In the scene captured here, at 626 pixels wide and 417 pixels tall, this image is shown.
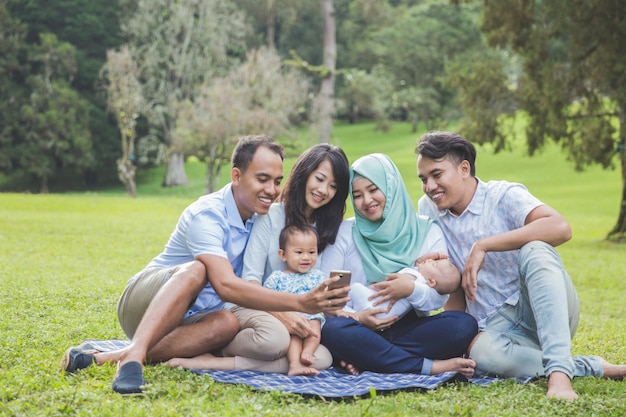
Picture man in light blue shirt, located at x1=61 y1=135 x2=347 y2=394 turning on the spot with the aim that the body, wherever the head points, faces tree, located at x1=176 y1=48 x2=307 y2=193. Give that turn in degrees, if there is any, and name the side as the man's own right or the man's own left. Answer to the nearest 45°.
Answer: approximately 135° to the man's own left

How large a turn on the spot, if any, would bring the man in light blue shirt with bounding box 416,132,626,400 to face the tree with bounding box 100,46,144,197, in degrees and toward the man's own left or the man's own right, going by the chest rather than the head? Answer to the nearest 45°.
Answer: approximately 90° to the man's own right

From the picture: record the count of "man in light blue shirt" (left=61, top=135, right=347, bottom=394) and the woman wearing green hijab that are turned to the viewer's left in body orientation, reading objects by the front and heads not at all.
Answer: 0

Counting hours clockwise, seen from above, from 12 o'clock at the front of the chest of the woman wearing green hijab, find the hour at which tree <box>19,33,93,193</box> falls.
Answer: The tree is roughly at 5 o'clock from the woman wearing green hijab.

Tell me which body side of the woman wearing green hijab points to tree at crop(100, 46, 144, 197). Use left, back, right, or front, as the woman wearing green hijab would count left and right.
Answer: back

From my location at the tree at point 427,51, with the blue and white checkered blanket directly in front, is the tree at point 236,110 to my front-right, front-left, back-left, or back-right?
front-right

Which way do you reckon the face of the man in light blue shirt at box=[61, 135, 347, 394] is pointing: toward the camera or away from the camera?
toward the camera

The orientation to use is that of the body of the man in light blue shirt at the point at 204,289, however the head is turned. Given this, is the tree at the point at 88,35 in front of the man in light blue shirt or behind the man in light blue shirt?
behind

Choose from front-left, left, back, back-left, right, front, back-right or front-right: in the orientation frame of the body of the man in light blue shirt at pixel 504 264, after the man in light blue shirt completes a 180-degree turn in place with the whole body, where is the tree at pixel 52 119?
left

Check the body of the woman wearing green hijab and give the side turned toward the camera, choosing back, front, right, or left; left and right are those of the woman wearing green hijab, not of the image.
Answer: front

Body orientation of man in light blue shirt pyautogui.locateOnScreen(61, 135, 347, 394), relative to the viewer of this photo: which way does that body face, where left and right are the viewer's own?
facing the viewer and to the right of the viewer

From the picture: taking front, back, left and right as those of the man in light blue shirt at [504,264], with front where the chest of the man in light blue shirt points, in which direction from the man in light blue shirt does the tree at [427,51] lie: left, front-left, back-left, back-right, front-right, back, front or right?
back-right

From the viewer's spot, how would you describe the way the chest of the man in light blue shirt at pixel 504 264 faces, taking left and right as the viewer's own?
facing the viewer and to the left of the viewer

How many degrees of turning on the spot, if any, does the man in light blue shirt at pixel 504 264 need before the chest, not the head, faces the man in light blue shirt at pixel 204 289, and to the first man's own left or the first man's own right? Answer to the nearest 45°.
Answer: approximately 45° to the first man's own right

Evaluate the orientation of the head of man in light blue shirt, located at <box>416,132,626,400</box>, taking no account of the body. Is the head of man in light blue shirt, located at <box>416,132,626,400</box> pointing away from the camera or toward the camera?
toward the camera

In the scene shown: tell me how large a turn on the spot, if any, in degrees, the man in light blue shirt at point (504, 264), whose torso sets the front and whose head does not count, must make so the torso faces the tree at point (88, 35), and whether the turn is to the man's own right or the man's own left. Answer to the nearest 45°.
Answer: approximately 90° to the man's own right
